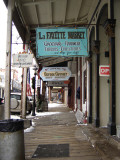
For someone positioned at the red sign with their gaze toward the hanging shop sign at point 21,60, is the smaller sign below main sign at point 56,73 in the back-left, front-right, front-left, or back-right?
front-right

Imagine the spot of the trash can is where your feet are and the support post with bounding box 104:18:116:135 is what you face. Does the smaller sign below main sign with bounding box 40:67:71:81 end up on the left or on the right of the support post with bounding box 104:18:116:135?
left

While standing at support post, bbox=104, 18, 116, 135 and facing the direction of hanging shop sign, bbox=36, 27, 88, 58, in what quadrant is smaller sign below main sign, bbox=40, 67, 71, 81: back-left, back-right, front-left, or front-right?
front-right

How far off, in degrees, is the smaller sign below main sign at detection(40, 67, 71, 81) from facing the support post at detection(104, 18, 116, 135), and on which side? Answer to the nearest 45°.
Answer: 0° — it already faces it

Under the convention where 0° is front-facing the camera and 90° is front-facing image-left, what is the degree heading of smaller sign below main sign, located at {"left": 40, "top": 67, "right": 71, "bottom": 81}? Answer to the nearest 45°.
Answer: approximately 0°

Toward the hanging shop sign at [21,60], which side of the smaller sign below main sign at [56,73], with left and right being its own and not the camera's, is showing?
front

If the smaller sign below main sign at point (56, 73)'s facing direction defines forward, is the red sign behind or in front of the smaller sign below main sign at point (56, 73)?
in front

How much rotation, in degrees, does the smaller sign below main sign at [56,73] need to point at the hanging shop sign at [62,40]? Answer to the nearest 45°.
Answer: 0° — it already faces it

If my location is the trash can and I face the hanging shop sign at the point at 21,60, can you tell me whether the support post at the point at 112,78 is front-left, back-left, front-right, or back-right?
front-right

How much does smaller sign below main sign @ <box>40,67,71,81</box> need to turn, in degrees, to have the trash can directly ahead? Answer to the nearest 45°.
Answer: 0° — it already faces it
